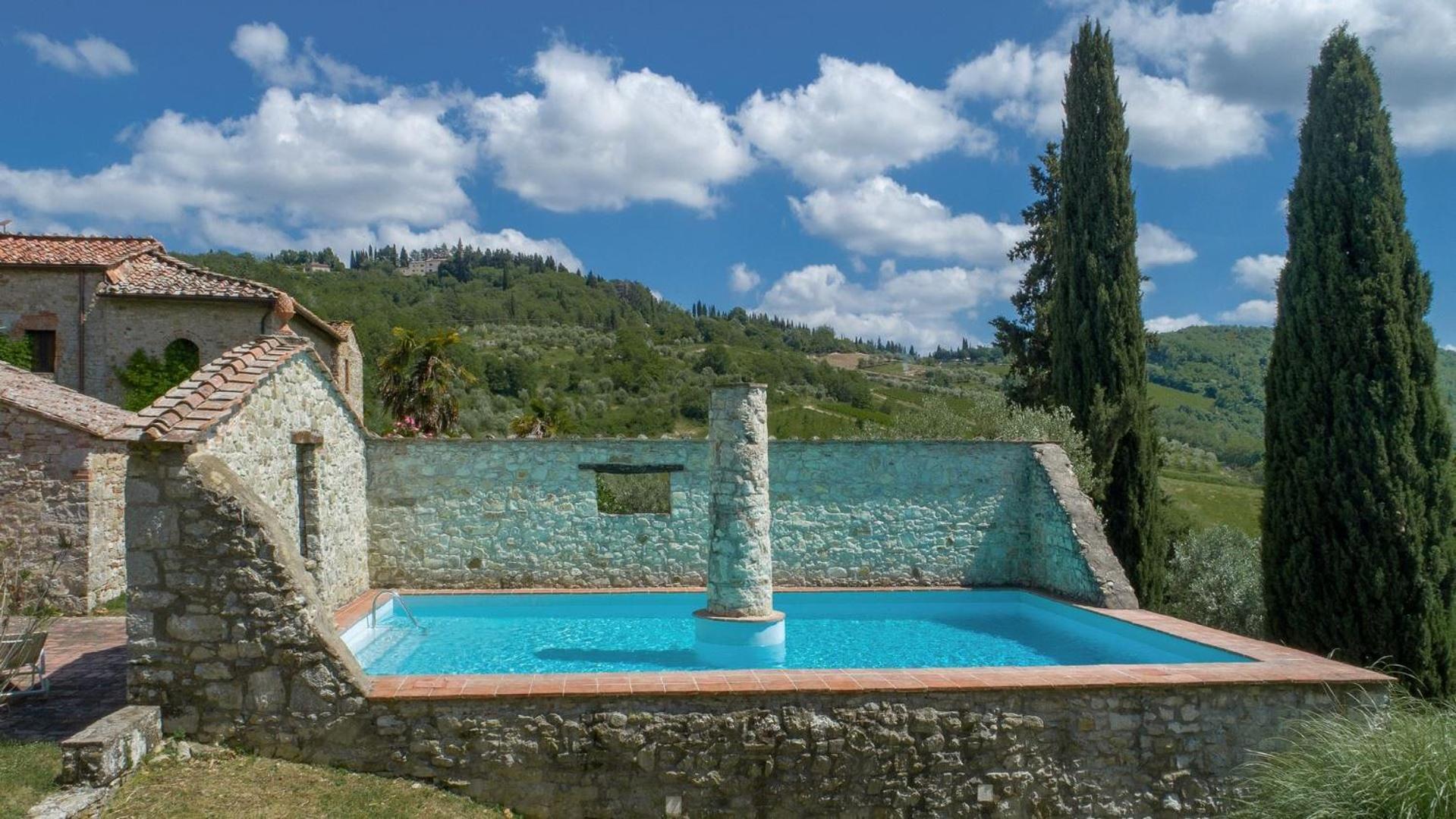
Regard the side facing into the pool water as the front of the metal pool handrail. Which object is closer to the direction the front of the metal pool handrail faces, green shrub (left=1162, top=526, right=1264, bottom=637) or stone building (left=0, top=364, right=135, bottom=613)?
the green shrub

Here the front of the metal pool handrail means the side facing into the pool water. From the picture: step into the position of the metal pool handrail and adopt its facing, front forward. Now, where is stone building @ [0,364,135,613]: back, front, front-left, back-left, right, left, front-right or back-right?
back

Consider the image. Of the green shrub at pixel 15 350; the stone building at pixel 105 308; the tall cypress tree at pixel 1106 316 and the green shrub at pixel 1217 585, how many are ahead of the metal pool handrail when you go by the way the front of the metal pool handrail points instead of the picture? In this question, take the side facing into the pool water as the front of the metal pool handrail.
2

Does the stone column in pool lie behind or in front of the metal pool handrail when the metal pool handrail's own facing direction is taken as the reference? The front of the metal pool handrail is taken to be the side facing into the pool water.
in front

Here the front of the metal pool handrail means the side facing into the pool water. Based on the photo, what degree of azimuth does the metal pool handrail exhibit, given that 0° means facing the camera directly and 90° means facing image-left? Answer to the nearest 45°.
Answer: approximately 270°

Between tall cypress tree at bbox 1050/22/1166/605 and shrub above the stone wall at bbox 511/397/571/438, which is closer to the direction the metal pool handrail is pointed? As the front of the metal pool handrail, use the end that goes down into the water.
the tall cypress tree

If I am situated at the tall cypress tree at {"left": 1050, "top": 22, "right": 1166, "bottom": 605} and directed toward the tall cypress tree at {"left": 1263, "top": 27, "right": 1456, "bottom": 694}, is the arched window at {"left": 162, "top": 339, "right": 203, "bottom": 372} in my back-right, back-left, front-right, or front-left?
back-right
